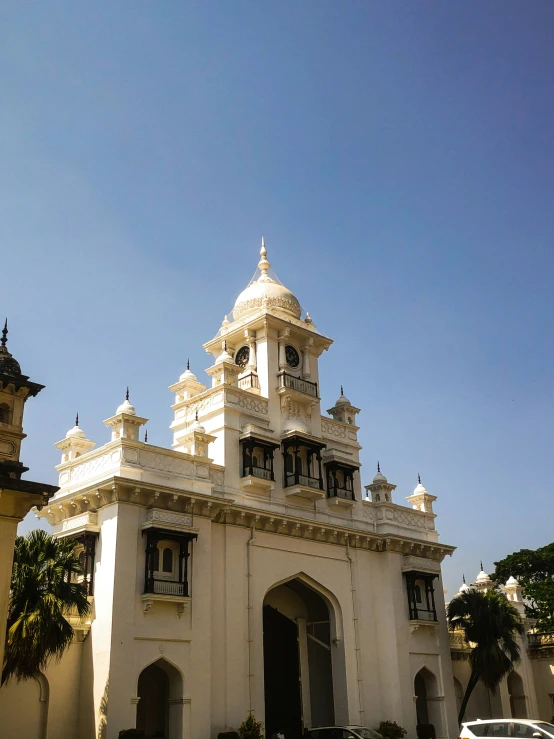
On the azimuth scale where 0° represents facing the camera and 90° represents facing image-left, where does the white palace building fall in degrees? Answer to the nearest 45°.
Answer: approximately 315°

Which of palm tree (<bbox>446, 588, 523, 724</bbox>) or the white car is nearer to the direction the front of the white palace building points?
the white car

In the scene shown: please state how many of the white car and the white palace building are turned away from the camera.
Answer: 0

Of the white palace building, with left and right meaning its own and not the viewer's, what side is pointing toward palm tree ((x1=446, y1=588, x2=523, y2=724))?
left

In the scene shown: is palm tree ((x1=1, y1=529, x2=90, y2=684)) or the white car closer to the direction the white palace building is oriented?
the white car
